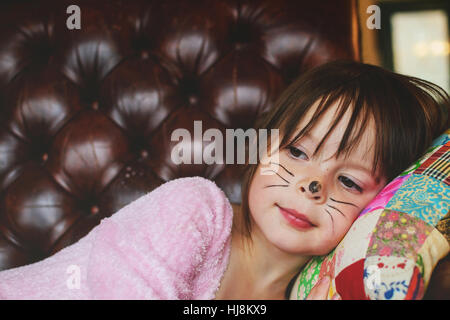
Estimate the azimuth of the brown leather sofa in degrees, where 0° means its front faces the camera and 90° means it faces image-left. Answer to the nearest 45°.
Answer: approximately 0°
